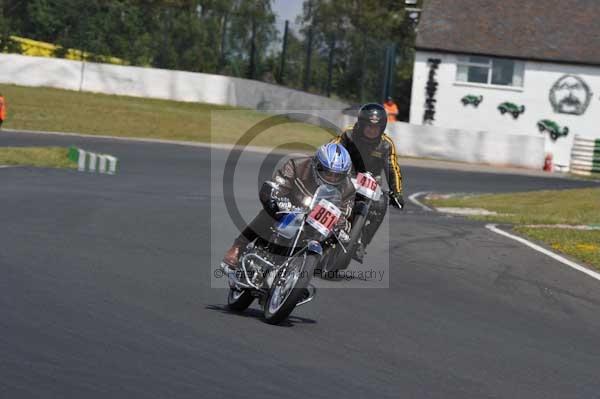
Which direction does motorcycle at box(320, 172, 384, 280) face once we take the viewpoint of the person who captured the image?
facing the viewer

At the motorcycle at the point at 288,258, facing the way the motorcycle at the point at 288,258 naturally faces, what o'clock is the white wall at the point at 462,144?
The white wall is roughly at 8 o'clock from the motorcycle.

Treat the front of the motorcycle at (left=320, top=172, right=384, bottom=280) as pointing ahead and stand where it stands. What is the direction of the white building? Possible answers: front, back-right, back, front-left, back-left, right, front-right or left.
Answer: back

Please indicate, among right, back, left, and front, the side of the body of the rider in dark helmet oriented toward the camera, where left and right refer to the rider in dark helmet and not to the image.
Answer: front

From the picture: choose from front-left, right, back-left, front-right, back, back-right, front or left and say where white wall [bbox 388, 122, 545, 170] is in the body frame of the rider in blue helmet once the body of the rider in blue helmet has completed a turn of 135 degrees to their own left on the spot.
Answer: front

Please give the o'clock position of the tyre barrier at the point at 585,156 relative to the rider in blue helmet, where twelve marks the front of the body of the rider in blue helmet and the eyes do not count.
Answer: The tyre barrier is roughly at 8 o'clock from the rider in blue helmet.

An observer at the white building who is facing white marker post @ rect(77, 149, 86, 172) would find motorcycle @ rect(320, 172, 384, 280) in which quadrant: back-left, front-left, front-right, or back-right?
front-left

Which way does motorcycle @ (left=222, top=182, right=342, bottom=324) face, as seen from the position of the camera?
facing the viewer and to the right of the viewer

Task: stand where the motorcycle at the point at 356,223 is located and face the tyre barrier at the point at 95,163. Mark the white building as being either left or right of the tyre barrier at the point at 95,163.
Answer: right

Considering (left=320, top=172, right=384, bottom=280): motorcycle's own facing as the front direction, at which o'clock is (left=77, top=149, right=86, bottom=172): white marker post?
The white marker post is roughly at 5 o'clock from the motorcycle.

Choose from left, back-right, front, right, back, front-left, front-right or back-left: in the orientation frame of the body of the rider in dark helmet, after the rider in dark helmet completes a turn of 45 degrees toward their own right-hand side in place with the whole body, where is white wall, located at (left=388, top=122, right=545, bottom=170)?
back-right

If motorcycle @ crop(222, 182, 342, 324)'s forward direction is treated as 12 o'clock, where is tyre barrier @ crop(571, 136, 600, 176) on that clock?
The tyre barrier is roughly at 8 o'clock from the motorcycle.

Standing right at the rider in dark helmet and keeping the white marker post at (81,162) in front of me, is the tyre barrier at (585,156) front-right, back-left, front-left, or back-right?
front-right

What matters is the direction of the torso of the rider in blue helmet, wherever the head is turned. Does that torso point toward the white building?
no

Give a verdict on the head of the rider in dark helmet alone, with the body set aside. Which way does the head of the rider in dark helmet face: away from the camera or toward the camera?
toward the camera

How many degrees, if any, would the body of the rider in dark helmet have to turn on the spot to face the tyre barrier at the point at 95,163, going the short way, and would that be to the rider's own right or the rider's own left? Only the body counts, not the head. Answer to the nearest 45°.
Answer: approximately 135° to the rider's own right
